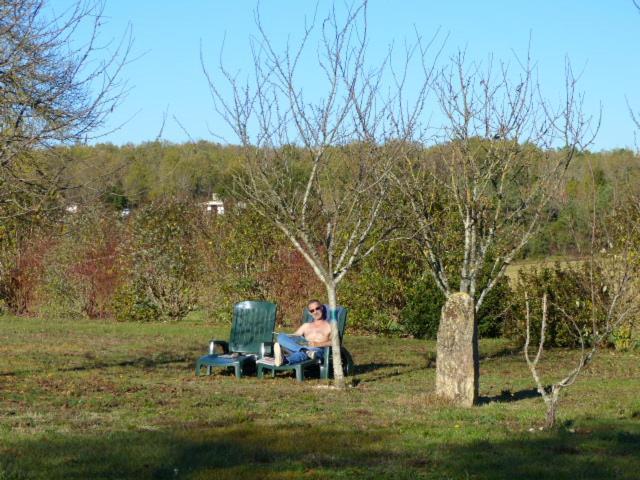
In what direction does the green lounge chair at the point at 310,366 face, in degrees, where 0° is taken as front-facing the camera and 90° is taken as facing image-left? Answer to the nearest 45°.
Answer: approximately 45°

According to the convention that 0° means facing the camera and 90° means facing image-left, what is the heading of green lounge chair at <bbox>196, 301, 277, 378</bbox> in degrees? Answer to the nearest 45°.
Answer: approximately 45°

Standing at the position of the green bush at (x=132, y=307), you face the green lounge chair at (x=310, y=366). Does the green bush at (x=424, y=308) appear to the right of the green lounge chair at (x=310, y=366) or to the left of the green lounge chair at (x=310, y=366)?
left

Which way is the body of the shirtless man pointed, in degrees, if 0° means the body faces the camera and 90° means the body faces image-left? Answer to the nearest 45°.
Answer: approximately 45°

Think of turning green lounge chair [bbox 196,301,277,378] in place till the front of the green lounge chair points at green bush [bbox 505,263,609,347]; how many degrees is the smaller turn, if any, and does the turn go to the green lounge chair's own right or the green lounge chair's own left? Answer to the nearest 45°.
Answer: approximately 180°

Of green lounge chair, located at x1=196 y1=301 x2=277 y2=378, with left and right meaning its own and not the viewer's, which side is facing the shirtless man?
left

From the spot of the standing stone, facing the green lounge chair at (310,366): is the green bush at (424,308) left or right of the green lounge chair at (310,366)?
right
